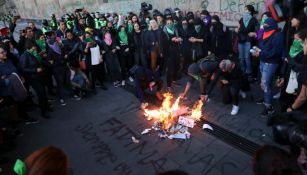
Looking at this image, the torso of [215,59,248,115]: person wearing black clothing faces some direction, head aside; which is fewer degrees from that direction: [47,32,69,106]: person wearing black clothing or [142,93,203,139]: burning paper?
the burning paper

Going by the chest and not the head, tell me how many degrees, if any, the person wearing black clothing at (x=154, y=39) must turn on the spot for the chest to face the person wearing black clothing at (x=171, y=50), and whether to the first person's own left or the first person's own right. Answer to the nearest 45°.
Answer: approximately 90° to the first person's own left

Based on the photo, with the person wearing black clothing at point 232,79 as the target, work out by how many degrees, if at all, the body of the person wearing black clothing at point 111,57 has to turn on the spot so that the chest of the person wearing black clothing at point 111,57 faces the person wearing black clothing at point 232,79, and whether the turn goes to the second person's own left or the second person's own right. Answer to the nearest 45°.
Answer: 0° — they already face them

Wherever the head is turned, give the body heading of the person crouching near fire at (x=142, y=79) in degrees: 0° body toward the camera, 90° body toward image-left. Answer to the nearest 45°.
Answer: approximately 315°

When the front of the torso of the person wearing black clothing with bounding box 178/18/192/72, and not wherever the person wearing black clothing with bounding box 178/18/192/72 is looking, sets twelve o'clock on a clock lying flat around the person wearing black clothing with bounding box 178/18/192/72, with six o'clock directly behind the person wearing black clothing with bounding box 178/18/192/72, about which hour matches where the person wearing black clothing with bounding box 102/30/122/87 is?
the person wearing black clothing with bounding box 102/30/122/87 is roughly at 3 o'clock from the person wearing black clothing with bounding box 178/18/192/72.

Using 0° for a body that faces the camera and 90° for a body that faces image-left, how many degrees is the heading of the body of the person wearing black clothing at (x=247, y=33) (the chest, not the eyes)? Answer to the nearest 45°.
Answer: approximately 45°

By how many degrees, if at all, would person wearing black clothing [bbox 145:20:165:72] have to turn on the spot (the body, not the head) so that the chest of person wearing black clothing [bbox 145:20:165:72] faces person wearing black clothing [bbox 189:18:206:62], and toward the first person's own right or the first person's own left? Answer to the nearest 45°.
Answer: approximately 90° to the first person's own left

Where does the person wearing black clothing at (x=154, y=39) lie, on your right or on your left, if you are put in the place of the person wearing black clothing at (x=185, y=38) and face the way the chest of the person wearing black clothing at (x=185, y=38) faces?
on your right
